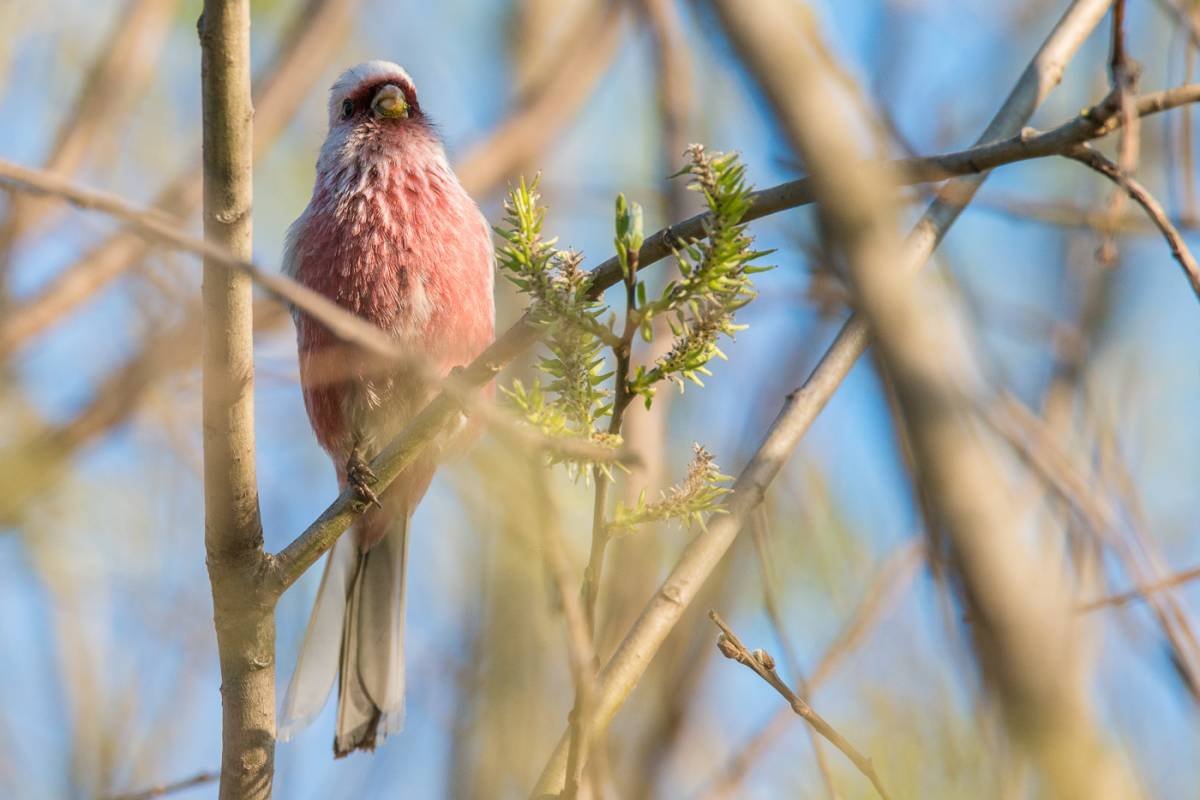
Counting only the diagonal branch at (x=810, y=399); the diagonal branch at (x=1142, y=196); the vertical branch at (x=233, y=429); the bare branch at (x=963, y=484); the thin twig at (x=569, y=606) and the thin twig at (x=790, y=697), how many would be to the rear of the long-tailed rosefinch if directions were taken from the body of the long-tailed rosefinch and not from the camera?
0

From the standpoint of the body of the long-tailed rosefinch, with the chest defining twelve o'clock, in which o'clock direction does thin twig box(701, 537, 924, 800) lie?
The thin twig is roughly at 10 o'clock from the long-tailed rosefinch.

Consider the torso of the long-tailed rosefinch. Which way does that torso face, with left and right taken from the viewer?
facing the viewer

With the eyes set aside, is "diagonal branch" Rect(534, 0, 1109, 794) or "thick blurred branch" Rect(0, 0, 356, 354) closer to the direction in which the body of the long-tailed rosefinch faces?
the diagonal branch

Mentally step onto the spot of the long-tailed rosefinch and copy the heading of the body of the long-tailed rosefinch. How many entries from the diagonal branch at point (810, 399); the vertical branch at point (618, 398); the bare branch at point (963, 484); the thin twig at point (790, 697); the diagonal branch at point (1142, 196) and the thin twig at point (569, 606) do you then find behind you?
0

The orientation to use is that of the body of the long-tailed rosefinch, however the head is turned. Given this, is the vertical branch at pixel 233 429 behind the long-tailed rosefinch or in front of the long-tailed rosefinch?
in front
